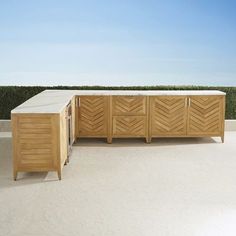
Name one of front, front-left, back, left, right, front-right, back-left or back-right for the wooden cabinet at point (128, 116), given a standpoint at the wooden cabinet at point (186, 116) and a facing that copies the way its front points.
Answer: right

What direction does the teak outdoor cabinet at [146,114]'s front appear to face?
toward the camera

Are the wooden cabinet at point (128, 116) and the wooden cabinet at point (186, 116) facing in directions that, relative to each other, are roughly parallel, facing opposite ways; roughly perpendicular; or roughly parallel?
roughly parallel

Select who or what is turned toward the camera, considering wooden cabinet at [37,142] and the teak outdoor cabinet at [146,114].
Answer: the teak outdoor cabinet

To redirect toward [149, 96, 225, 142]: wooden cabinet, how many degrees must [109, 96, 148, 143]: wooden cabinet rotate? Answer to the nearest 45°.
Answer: approximately 90° to its left

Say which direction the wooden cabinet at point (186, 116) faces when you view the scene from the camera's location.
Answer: facing the viewer

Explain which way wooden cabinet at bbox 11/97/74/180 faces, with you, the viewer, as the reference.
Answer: facing to the right of the viewer

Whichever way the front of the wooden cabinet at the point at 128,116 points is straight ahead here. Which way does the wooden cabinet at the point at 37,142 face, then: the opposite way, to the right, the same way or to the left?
to the left

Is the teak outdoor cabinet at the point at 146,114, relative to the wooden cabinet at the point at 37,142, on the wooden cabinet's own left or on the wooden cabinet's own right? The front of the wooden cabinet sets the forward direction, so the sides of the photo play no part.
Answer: on the wooden cabinet's own left

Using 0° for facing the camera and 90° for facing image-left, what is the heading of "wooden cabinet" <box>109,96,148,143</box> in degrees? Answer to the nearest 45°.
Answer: approximately 0°

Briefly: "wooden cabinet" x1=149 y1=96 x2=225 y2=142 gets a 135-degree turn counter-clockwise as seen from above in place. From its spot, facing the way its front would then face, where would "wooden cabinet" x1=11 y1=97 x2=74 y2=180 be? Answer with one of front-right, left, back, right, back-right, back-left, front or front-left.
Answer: back
